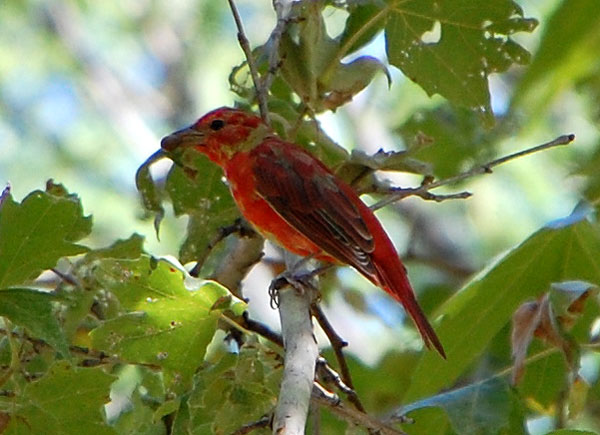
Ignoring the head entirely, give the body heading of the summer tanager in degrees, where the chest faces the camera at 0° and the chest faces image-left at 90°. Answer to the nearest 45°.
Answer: approximately 90°

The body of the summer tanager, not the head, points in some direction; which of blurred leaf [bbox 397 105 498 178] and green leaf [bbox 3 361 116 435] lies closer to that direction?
the green leaf

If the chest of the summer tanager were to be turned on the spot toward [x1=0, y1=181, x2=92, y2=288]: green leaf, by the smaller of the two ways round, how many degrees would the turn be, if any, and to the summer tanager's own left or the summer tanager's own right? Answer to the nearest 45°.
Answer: approximately 45° to the summer tanager's own left

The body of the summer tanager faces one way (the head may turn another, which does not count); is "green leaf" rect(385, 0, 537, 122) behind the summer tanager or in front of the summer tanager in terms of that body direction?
behind
